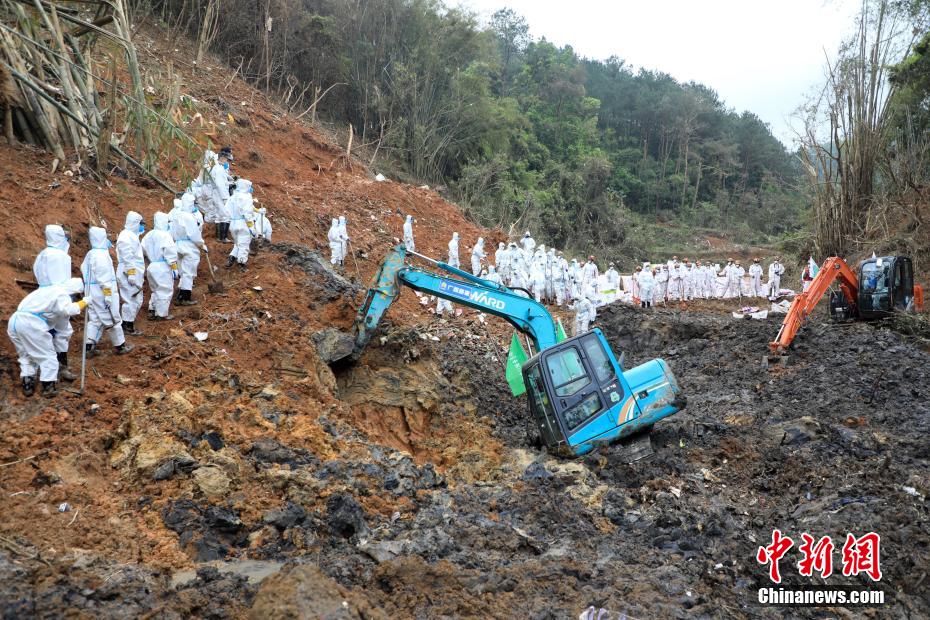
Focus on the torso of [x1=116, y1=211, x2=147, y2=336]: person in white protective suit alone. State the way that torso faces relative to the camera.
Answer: to the viewer's right

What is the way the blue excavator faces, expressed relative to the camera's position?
facing to the left of the viewer

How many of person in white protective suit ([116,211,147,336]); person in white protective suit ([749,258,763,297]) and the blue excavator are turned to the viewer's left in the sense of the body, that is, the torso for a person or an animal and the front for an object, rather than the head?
1

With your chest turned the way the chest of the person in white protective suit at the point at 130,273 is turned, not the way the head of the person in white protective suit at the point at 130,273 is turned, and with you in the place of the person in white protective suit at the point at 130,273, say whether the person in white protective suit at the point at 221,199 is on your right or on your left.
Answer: on your left

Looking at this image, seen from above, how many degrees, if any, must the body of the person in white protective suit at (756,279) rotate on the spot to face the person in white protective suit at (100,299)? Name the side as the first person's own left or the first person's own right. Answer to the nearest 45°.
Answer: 0° — they already face them

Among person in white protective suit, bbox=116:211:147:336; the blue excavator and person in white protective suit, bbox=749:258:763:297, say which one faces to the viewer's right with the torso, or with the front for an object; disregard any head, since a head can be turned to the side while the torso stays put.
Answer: person in white protective suit, bbox=116:211:147:336

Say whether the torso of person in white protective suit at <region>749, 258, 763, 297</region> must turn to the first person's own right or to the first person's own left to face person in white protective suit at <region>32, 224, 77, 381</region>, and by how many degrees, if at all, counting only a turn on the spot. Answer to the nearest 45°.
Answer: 0° — they already face them

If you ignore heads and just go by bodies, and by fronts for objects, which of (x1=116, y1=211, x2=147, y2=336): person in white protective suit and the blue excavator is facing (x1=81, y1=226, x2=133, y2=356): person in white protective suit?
the blue excavator

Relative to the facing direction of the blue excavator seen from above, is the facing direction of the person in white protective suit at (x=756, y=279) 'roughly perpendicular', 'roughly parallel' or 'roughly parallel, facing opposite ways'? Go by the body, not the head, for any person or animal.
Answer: roughly perpendicular

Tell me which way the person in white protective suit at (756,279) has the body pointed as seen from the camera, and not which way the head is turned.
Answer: toward the camera

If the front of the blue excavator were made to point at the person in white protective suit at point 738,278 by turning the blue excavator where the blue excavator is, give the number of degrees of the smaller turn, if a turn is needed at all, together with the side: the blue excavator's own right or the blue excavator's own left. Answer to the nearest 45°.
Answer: approximately 90° to the blue excavator's own right

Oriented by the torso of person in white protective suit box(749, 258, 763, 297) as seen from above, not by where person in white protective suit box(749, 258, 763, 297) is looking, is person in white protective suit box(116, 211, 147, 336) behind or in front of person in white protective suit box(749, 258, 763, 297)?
in front

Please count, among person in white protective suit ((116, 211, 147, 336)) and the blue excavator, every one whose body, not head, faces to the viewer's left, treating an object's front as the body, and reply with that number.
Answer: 1

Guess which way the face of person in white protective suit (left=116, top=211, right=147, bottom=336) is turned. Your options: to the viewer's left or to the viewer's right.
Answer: to the viewer's right

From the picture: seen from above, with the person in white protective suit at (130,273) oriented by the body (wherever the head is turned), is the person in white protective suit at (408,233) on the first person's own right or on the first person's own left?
on the first person's own left

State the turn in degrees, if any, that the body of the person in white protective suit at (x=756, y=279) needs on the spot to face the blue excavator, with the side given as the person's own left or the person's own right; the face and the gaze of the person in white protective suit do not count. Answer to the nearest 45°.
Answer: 0° — they already face it
